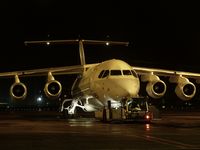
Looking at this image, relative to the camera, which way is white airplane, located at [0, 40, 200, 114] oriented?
toward the camera
